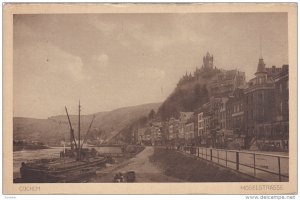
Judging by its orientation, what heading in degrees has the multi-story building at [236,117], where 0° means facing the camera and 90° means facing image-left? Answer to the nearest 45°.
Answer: approximately 45°

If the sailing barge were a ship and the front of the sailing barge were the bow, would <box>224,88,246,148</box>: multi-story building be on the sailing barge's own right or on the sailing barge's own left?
on the sailing barge's own right
